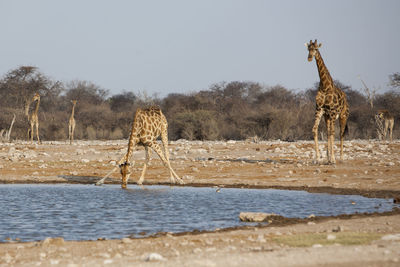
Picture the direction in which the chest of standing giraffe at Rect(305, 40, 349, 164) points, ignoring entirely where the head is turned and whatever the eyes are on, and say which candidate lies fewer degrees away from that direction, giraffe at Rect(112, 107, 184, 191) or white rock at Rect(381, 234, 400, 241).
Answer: the giraffe

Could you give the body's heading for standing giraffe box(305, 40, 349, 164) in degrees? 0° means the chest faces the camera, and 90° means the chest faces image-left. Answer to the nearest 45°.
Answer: approximately 45°

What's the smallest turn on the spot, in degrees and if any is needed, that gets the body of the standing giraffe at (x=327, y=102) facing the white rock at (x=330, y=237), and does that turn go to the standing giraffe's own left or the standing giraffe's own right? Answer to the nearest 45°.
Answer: approximately 45° to the standing giraffe's own left

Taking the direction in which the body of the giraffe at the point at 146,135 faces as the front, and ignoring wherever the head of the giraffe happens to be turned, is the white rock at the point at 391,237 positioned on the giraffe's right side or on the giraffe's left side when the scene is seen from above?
on the giraffe's left side

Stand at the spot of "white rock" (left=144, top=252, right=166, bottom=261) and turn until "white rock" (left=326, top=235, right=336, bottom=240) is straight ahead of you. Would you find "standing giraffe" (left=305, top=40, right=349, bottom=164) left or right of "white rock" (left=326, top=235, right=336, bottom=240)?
left

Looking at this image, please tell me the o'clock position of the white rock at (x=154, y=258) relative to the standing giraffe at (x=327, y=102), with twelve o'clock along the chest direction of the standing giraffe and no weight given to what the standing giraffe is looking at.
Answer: The white rock is roughly at 11 o'clock from the standing giraffe.

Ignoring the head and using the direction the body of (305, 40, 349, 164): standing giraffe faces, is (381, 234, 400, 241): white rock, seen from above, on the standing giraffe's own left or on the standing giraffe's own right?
on the standing giraffe's own left

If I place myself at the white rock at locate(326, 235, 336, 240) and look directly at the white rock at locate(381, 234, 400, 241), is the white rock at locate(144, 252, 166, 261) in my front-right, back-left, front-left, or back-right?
back-right

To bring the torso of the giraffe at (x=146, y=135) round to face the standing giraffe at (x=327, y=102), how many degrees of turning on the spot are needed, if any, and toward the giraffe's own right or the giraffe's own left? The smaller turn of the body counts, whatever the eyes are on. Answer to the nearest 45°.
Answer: approximately 135° to the giraffe's own left

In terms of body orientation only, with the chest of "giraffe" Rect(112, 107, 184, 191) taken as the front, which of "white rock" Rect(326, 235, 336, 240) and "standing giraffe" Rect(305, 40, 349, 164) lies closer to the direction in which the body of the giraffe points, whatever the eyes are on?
the white rock

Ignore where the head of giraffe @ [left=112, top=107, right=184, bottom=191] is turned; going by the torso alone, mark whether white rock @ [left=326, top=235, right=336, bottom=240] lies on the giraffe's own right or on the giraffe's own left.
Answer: on the giraffe's own left
